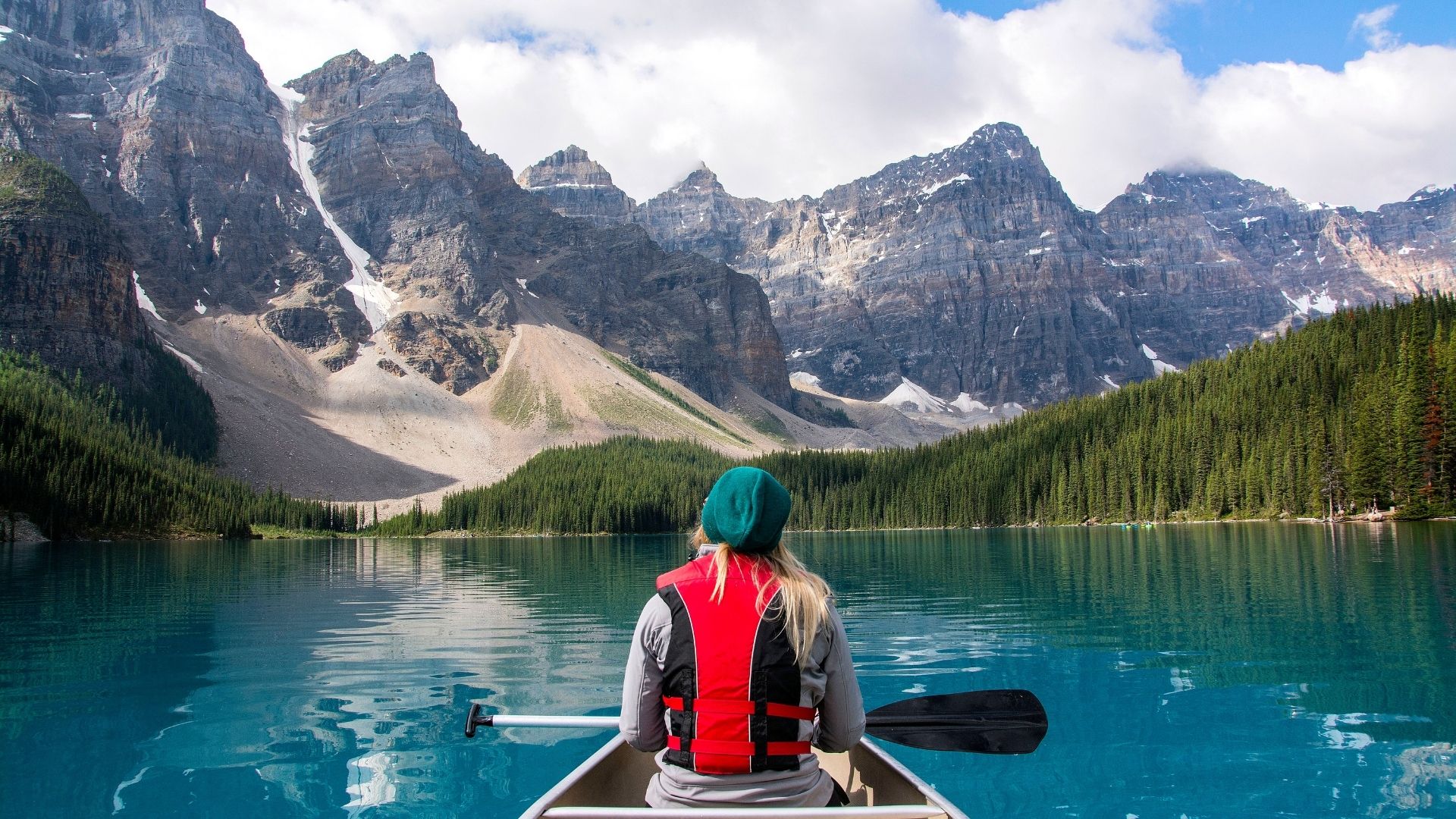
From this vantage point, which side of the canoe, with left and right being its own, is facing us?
back

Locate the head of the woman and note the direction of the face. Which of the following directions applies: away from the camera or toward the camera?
away from the camera

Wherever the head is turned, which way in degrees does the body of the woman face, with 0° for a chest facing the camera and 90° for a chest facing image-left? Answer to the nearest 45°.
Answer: approximately 180°
